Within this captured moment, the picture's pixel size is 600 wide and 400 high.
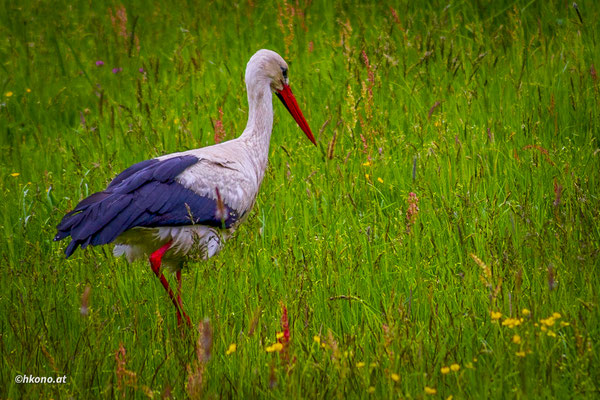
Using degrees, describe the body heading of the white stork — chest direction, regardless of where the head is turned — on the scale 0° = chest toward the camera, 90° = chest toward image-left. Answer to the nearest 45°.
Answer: approximately 270°
